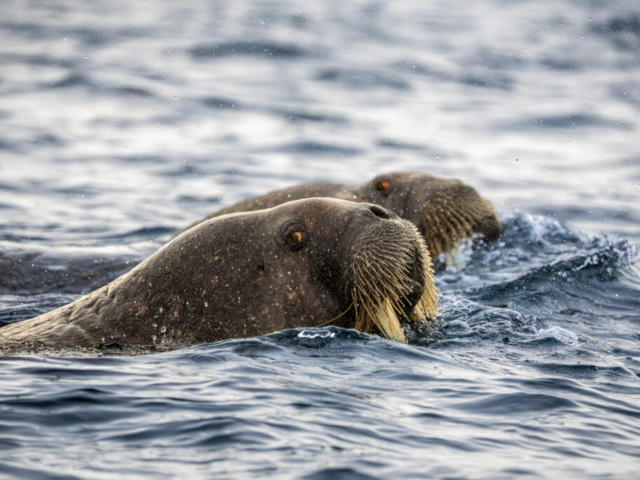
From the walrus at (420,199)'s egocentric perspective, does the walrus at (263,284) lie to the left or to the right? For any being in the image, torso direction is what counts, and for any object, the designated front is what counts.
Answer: on its right

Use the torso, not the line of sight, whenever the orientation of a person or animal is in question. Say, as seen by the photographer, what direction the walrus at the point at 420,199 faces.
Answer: facing to the right of the viewer
